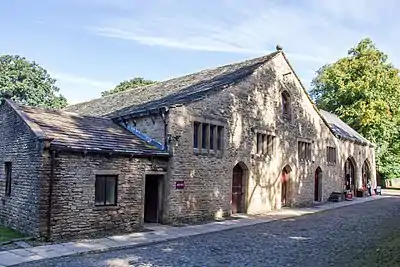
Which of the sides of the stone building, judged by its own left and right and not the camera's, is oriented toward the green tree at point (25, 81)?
back

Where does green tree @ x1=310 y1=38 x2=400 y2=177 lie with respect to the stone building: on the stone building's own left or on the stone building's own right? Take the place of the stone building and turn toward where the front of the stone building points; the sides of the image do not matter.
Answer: on the stone building's own left
